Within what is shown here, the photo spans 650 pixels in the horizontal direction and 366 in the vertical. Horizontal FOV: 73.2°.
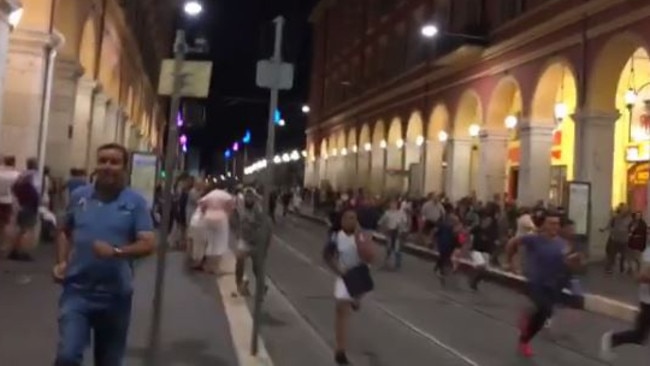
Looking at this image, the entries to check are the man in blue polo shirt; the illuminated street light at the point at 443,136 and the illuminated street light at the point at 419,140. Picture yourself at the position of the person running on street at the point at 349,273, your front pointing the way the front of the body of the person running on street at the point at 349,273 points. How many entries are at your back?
2

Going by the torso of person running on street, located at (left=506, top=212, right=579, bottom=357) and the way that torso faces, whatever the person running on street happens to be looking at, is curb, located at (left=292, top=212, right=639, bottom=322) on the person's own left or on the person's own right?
on the person's own left

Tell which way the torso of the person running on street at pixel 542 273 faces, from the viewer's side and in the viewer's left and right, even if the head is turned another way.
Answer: facing the viewer and to the right of the viewer

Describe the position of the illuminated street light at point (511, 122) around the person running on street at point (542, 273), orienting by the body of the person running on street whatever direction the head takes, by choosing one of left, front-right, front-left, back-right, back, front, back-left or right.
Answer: back-left

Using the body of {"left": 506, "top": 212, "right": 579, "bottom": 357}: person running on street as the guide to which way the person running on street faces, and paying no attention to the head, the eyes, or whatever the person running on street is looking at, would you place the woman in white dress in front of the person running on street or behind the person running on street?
behind

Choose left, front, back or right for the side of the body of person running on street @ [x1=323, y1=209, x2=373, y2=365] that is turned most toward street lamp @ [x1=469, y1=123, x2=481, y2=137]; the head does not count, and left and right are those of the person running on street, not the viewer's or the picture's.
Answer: back
